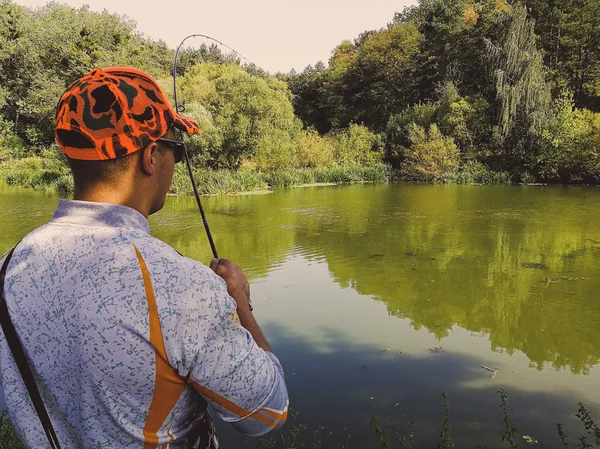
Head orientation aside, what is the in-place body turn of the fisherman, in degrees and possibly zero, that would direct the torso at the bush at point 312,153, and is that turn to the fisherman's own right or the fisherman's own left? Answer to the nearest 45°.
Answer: approximately 45° to the fisherman's own left

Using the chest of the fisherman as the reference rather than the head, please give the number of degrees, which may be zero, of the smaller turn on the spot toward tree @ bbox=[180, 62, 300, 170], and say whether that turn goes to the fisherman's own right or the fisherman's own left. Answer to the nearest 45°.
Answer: approximately 45° to the fisherman's own left

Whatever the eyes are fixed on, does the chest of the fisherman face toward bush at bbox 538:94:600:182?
yes

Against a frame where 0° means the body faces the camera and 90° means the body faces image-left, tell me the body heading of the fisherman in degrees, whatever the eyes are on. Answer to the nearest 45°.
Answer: approximately 225°

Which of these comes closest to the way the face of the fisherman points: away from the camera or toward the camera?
away from the camera
